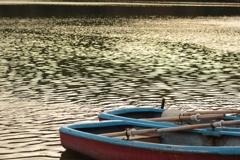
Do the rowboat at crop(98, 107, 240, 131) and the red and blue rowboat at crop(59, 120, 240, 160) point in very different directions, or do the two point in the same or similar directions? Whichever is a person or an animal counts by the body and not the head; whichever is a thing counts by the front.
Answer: same or similar directions

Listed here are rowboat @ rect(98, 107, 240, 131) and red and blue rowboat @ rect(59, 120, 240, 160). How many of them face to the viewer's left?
2

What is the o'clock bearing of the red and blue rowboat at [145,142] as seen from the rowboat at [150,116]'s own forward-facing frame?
The red and blue rowboat is roughly at 9 o'clock from the rowboat.

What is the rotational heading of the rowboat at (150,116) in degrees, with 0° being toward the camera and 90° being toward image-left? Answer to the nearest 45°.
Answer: approximately 90°

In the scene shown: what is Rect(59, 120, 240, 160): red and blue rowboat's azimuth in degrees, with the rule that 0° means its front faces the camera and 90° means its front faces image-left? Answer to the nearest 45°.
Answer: approximately 90°

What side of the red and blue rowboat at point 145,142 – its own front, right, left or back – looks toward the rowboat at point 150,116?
right
